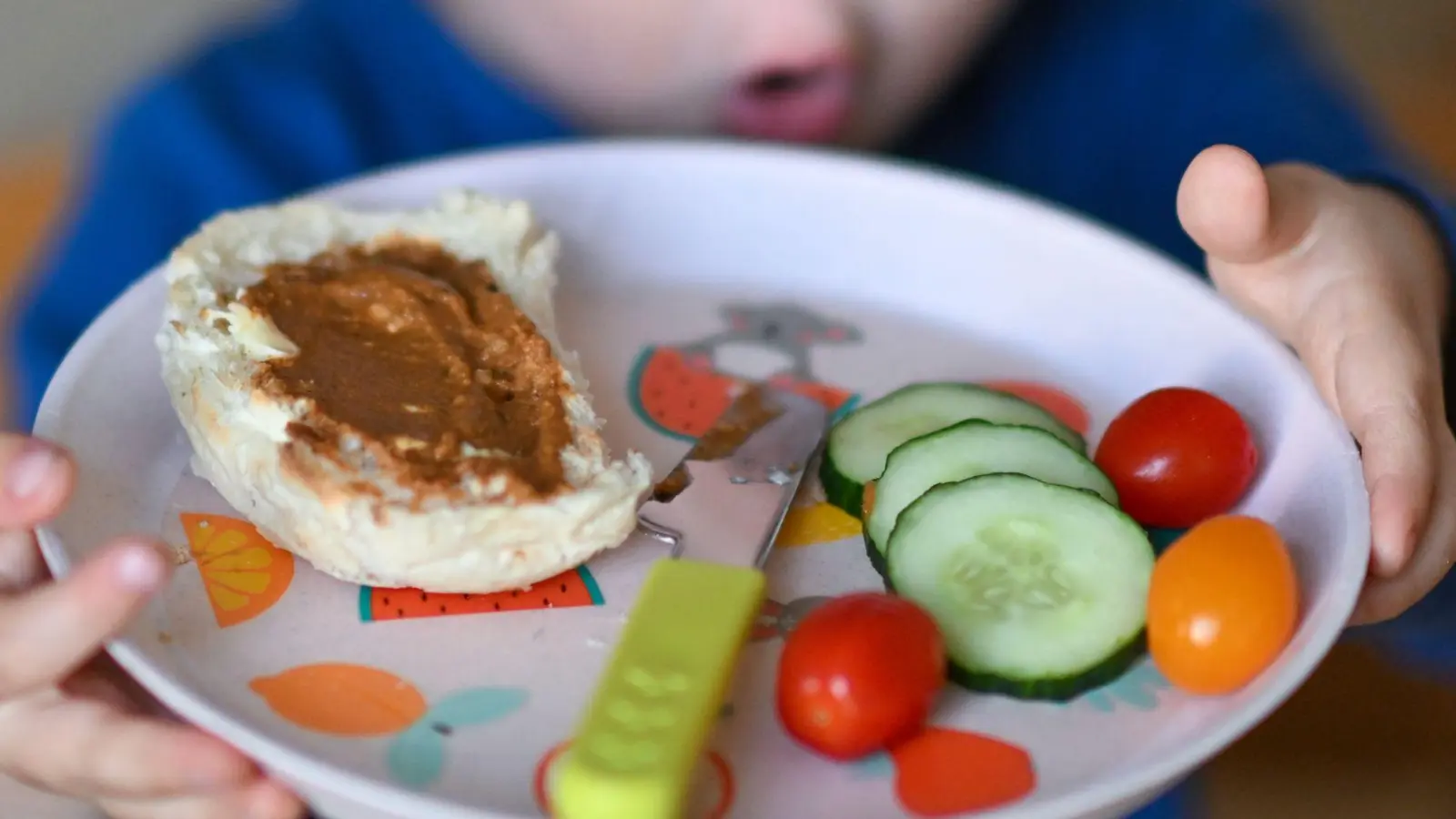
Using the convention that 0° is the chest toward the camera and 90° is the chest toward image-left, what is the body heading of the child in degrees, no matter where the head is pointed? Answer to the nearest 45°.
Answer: approximately 0°

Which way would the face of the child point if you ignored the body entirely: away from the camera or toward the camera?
toward the camera
